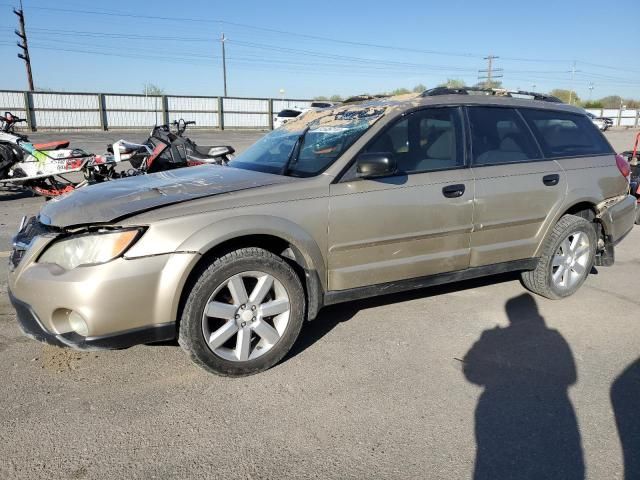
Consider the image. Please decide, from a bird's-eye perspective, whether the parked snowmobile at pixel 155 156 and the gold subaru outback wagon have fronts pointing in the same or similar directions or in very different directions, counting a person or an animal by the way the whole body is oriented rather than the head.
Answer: same or similar directions

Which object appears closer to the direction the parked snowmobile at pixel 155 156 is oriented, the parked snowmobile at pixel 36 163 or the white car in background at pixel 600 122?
the parked snowmobile at pixel 36 163

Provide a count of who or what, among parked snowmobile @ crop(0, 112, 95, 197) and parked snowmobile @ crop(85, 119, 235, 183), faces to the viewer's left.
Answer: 2

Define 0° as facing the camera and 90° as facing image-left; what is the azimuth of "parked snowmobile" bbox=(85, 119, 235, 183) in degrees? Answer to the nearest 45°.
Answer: approximately 90°

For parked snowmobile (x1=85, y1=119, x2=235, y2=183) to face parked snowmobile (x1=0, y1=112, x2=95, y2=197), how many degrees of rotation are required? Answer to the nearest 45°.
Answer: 0° — it already faces it

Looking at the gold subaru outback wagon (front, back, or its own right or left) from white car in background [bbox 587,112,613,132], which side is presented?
back

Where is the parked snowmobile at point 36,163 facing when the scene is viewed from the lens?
facing to the left of the viewer

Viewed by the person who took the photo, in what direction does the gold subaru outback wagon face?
facing the viewer and to the left of the viewer

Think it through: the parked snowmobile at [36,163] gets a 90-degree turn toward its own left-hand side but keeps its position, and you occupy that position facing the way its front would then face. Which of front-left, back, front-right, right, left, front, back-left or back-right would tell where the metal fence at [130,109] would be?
back

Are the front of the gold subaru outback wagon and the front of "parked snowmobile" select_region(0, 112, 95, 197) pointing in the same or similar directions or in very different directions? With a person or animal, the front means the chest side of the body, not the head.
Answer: same or similar directions
